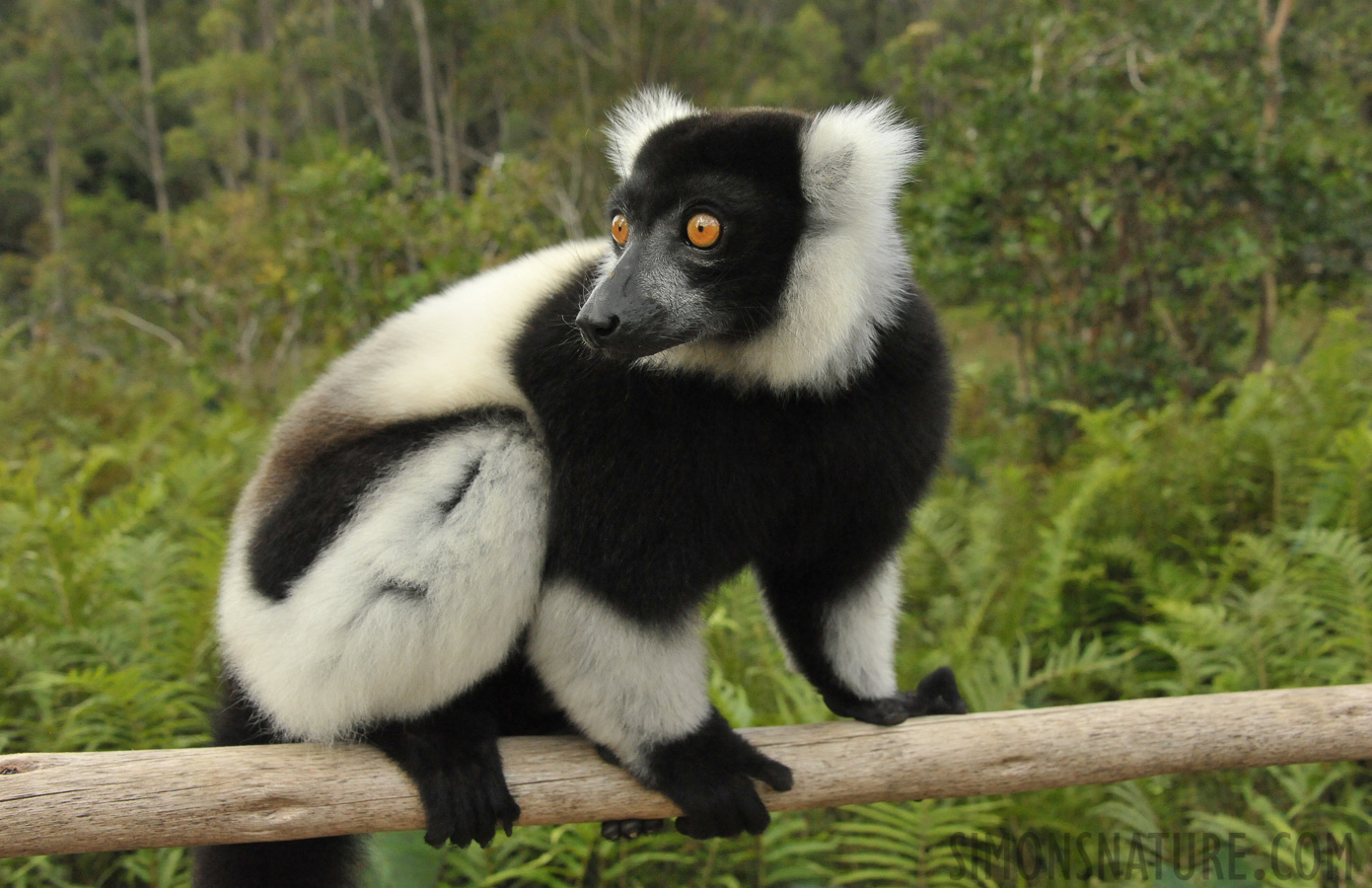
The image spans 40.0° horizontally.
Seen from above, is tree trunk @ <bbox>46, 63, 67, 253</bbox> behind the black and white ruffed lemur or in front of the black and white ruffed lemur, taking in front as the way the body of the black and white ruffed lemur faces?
behind

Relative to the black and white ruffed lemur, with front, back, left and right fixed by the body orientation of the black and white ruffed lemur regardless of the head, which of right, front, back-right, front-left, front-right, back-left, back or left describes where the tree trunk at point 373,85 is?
back-left

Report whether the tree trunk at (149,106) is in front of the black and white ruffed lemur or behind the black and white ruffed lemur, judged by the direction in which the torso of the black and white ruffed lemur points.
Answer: behind

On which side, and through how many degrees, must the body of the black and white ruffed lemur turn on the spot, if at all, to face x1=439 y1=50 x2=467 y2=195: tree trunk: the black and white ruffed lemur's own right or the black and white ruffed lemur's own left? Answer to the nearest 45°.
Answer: approximately 135° to the black and white ruffed lemur's own left

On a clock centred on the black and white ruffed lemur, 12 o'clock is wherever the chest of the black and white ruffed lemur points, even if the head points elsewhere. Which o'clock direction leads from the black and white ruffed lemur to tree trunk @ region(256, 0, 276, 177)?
The tree trunk is roughly at 7 o'clock from the black and white ruffed lemur.

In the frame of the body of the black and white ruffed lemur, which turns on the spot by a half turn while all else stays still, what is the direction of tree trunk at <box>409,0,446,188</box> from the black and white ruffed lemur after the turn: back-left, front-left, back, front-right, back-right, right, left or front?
front-right

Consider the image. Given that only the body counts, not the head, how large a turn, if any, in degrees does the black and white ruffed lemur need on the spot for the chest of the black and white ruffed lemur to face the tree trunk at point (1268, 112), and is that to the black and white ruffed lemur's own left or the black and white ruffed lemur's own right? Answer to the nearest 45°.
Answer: approximately 90° to the black and white ruffed lemur's own left

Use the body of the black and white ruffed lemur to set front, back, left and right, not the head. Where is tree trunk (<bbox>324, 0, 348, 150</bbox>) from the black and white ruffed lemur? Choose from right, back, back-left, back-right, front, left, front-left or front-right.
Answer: back-left
